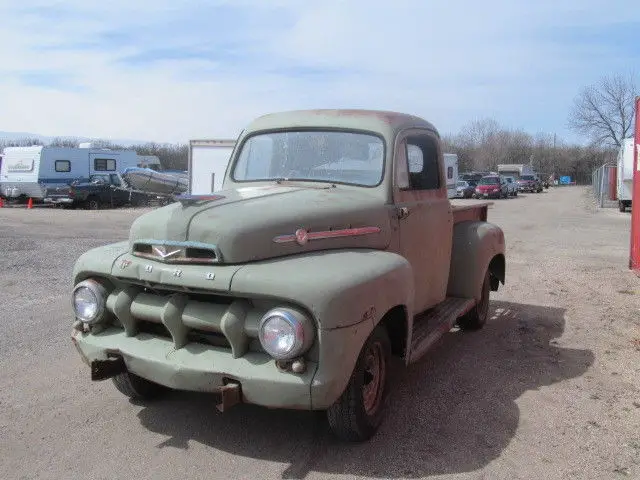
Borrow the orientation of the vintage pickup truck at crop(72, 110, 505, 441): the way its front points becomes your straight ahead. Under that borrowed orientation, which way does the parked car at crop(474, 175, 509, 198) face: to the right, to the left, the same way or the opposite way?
the same way

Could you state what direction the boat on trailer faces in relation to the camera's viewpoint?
facing to the left of the viewer

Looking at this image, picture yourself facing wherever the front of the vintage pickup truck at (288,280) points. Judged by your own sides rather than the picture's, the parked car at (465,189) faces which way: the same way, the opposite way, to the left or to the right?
the same way

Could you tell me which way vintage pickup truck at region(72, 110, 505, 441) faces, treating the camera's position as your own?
facing the viewer and to the left of the viewer

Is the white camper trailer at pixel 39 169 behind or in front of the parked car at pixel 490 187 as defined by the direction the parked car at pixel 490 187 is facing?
in front

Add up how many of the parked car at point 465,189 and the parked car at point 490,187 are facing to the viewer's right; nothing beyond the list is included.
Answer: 0

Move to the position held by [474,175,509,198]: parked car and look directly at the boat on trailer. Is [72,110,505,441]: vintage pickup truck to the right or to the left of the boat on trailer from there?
left

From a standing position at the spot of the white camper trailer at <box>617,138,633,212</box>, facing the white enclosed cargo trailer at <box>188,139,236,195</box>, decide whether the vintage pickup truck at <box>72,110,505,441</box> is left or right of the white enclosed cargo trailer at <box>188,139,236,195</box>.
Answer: left
